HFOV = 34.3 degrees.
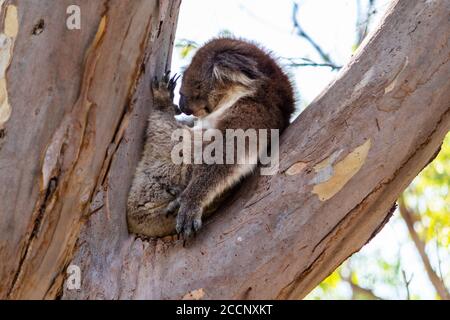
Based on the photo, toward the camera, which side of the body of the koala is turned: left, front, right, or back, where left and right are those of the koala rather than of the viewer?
left
